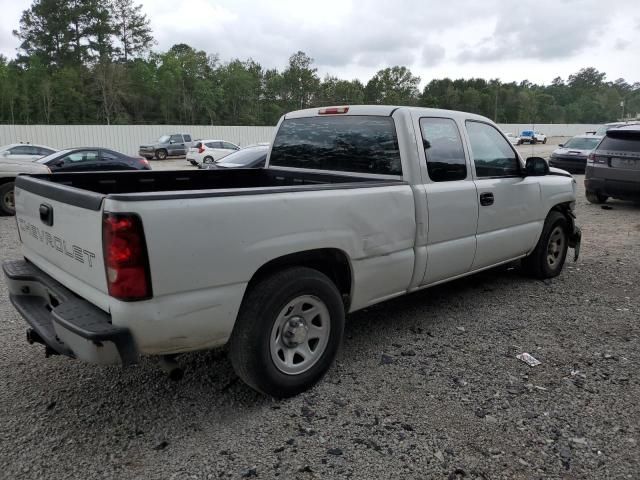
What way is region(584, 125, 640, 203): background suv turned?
away from the camera

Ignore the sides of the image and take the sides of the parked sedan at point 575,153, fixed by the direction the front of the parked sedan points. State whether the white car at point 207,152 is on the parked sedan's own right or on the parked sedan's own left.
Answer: on the parked sedan's own right

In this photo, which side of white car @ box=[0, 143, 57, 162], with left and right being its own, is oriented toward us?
right

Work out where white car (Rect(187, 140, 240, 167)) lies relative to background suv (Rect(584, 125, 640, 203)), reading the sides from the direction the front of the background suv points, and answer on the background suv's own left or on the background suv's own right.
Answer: on the background suv's own left

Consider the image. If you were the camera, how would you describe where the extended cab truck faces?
facing away from the viewer and to the right of the viewer

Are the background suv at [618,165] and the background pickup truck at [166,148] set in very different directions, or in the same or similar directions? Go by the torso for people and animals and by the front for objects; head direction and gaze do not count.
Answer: very different directions

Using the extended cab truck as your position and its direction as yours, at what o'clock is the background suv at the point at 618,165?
The background suv is roughly at 12 o'clock from the extended cab truck.

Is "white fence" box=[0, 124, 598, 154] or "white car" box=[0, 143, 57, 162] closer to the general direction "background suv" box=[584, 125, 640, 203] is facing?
the white fence

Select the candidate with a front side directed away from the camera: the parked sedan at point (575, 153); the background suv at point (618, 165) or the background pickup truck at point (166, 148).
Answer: the background suv

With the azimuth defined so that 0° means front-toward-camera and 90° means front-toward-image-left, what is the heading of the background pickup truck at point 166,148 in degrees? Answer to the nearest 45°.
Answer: approximately 45°
